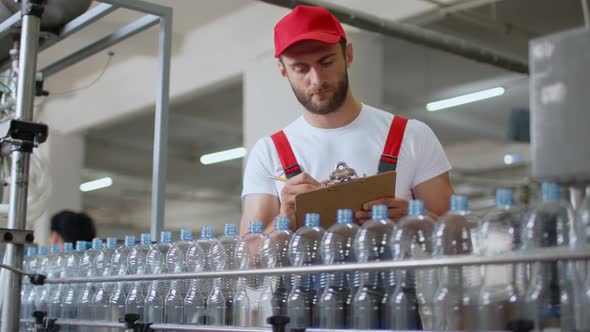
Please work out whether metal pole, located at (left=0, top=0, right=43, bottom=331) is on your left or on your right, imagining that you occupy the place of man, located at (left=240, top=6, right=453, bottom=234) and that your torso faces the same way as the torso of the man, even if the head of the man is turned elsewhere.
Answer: on your right

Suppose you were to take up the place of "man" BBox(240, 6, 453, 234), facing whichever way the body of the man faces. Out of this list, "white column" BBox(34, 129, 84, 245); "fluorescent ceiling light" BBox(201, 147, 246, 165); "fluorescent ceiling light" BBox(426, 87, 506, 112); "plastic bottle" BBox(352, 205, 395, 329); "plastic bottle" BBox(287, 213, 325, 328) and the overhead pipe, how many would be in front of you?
2

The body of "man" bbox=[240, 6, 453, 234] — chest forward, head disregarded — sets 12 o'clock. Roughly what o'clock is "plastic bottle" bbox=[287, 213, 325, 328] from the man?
The plastic bottle is roughly at 12 o'clock from the man.

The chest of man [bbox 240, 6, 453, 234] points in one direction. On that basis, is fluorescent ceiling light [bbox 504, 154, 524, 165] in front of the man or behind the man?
behind

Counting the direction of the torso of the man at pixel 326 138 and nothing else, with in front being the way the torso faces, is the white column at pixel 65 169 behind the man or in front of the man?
behind

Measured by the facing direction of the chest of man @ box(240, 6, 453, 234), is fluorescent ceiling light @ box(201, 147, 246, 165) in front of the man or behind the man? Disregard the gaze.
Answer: behind

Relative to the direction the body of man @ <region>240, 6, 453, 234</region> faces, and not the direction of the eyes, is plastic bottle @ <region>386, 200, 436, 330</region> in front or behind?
in front

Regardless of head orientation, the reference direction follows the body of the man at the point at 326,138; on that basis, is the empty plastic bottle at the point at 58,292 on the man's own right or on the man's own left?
on the man's own right

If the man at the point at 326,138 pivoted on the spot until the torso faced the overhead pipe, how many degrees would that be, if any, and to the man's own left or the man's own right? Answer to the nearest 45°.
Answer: approximately 180°

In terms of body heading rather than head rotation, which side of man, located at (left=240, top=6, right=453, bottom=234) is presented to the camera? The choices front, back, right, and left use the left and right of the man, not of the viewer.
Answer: front

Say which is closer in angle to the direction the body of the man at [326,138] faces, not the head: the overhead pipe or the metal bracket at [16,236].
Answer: the metal bracket

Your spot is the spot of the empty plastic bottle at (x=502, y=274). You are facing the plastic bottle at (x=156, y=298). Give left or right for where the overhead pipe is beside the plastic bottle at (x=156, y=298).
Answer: right

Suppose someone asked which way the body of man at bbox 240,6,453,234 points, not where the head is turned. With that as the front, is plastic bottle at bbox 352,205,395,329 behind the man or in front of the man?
in front
